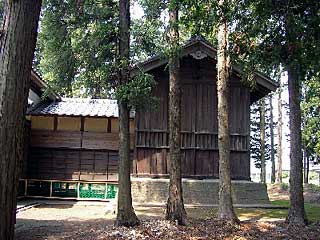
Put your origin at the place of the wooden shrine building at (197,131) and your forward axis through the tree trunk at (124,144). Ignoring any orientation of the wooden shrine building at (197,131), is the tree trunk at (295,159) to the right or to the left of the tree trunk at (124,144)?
left

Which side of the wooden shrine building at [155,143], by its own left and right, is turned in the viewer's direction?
left

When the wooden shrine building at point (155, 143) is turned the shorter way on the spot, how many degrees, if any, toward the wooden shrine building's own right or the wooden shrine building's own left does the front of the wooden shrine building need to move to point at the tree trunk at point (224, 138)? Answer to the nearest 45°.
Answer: approximately 90° to the wooden shrine building's own left

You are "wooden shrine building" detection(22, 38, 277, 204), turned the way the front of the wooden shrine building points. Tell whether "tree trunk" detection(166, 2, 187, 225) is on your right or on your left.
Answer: on your left
